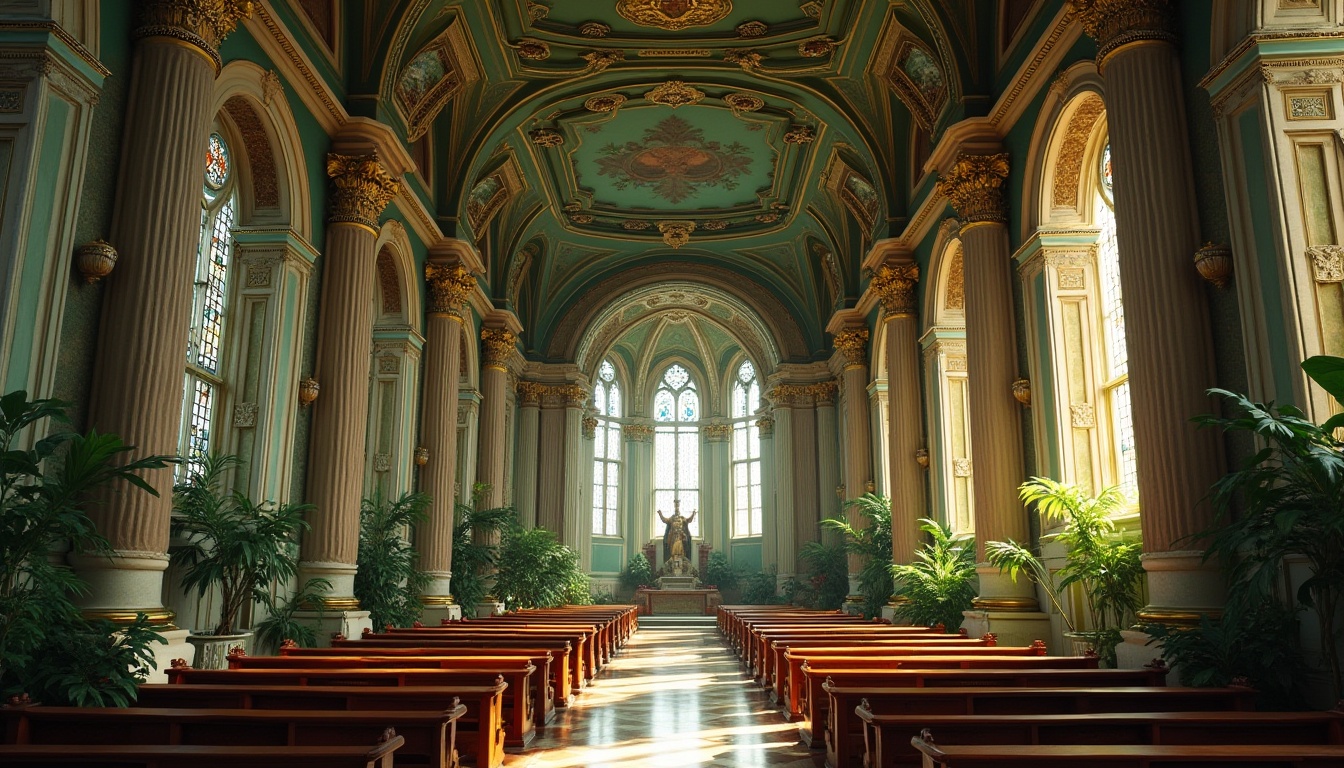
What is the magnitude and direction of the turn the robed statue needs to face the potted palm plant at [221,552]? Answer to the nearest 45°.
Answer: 0° — it already faces it

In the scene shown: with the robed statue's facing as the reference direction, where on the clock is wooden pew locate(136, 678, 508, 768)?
The wooden pew is roughly at 12 o'clock from the robed statue.

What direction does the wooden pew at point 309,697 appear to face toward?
away from the camera

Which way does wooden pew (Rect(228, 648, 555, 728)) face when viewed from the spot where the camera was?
facing away from the viewer

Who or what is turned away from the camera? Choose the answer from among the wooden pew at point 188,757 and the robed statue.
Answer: the wooden pew

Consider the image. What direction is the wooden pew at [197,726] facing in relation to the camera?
away from the camera

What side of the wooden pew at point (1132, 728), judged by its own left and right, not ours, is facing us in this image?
back

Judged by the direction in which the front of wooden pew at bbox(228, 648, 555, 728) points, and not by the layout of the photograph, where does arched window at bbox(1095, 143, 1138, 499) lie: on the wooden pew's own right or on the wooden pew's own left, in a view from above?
on the wooden pew's own right

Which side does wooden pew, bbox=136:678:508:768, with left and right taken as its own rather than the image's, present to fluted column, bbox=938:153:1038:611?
right

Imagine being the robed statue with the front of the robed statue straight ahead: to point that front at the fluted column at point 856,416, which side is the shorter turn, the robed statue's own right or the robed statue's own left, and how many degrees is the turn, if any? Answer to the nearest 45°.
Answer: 0° — it already faces it

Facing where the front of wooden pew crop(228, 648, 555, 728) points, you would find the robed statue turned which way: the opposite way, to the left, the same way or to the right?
the opposite way

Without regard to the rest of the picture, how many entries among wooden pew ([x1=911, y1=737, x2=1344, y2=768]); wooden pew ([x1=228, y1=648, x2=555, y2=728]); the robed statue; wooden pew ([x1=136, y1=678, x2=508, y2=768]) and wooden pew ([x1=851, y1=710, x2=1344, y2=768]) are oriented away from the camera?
4

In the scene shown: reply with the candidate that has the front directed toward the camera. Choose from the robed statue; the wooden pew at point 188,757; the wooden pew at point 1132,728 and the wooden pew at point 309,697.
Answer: the robed statue

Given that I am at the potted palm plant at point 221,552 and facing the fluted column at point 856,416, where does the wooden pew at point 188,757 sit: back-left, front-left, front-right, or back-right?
back-right

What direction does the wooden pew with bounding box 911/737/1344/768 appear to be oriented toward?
away from the camera

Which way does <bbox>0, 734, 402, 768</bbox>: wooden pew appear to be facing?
away from the camera
